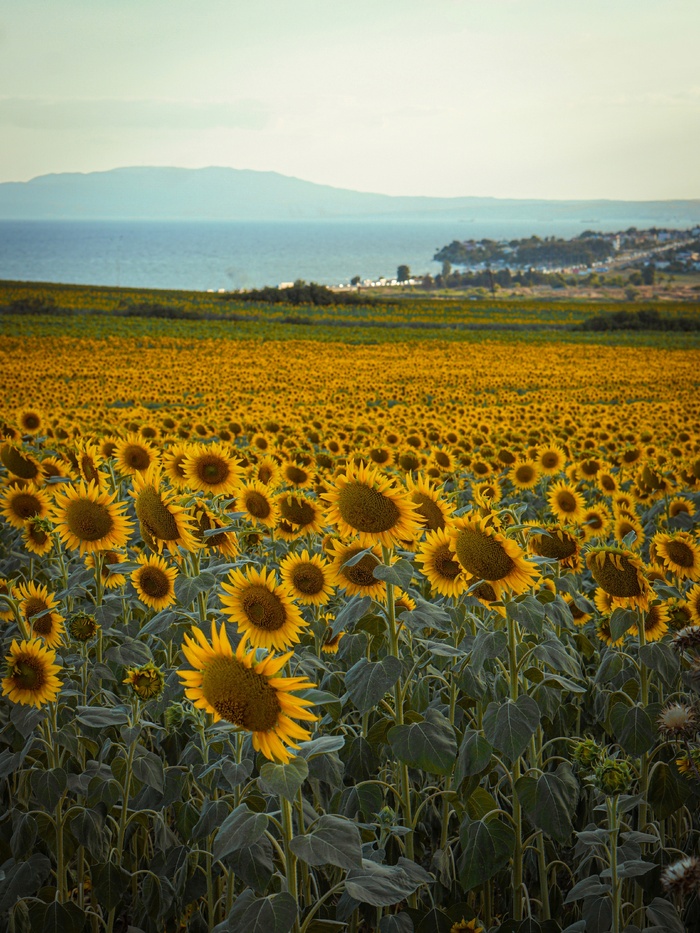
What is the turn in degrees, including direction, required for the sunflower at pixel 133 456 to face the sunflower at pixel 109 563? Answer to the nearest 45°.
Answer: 0° — it already faces it

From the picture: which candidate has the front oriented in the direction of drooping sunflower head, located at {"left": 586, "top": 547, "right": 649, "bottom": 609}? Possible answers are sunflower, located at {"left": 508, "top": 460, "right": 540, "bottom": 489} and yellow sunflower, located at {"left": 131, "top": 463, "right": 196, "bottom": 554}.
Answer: the sunflower

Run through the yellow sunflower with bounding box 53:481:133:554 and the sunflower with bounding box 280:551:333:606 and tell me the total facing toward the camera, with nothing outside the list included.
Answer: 2

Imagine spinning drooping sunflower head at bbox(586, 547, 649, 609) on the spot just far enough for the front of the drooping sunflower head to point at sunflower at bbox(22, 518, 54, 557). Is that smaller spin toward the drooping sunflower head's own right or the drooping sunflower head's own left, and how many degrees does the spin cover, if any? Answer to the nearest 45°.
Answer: approximately 45° to the drooping sunflower head's own right

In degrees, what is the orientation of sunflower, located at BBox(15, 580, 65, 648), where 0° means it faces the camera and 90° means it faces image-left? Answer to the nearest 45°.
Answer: approximately 45°

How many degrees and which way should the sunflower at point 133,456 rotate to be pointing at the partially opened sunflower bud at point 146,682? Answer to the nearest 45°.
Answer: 0° — it already faces it

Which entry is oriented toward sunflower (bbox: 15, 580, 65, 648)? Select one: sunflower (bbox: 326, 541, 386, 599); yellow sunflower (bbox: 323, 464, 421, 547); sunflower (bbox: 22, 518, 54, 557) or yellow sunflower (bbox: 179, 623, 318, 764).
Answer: sunflower (bbox: 22, 518, 54, 557)

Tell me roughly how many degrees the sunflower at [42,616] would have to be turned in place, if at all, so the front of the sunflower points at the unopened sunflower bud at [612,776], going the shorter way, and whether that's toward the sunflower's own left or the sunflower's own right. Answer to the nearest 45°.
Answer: approximately 90° to the sunflower's own left

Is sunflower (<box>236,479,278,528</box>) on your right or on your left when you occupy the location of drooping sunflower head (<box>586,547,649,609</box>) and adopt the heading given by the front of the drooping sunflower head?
on your right

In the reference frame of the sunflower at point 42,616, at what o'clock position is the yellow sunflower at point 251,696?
The yellow sunflower is roughly at 10 o'clock from the sunflower.
